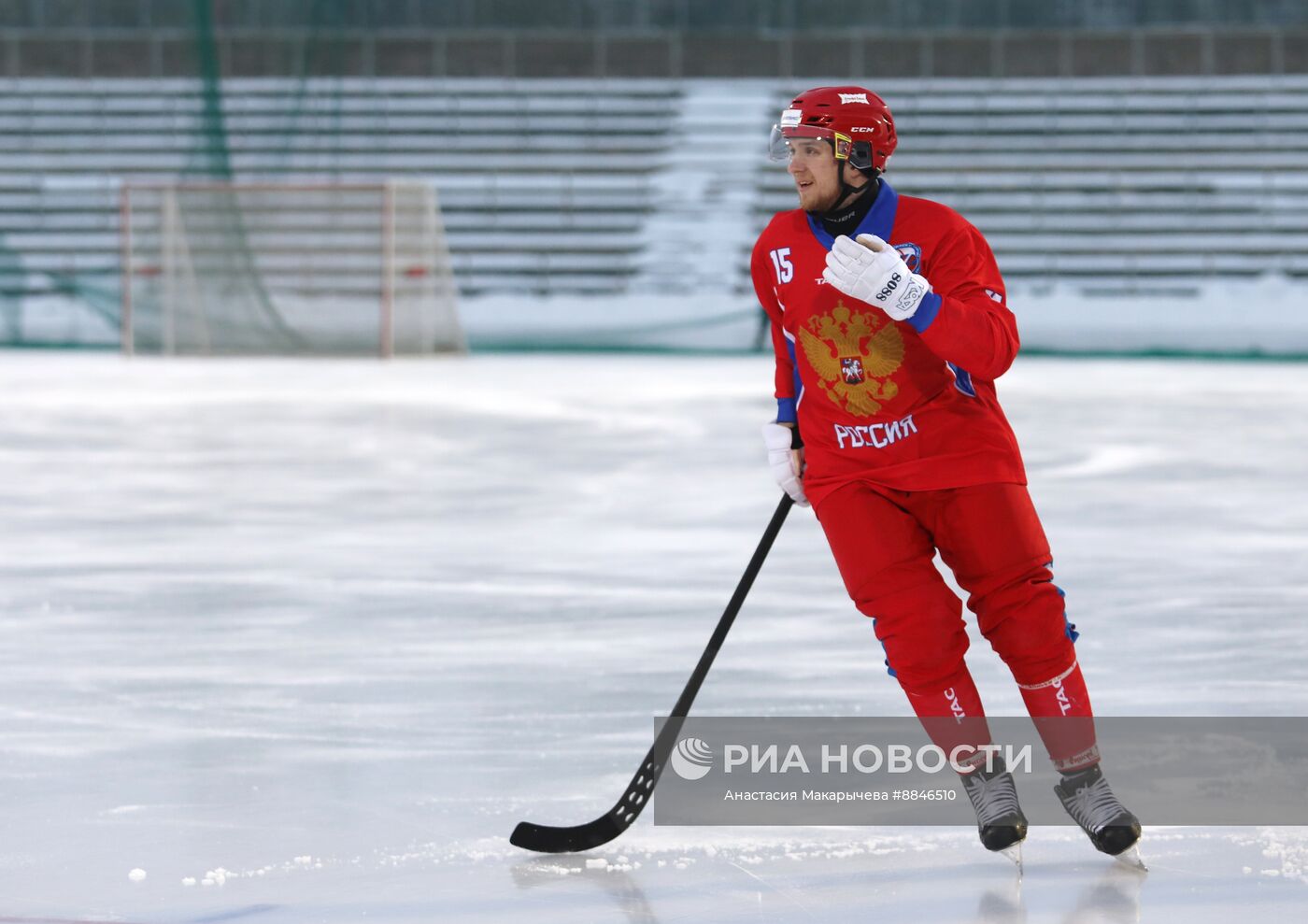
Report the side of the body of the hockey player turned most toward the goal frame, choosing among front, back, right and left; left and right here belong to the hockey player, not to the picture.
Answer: back

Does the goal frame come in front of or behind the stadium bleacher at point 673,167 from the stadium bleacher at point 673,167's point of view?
in front

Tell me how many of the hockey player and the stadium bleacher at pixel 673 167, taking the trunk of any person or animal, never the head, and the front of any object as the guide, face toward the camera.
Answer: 2

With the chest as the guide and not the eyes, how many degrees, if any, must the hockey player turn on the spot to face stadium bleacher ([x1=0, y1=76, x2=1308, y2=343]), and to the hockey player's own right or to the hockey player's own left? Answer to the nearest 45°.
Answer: approximately 180°

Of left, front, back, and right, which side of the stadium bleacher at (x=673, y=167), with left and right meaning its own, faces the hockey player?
front

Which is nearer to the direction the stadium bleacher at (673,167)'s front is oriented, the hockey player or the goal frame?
the hockey player

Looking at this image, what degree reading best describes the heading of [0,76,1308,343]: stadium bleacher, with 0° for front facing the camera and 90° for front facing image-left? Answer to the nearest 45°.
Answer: approximately 0°

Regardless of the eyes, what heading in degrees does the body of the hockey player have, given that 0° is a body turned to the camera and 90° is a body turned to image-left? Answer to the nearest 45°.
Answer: approximately 0°
